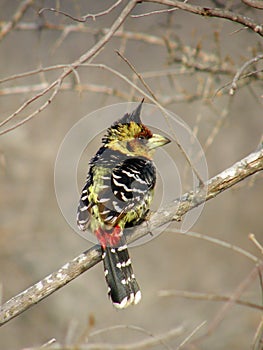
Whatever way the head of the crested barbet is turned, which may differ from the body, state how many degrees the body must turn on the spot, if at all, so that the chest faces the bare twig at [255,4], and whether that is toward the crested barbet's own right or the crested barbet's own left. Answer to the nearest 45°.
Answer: approximately 90° to the crested barbet's own right

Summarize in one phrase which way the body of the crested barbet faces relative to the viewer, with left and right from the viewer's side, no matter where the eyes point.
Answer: facing away from the viewer and to the right of the viewer
